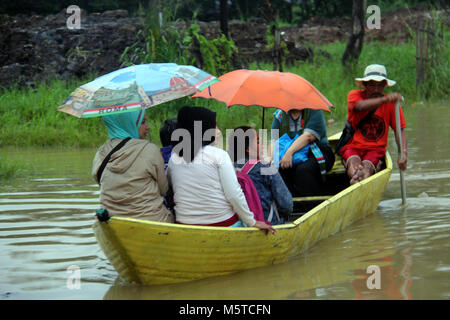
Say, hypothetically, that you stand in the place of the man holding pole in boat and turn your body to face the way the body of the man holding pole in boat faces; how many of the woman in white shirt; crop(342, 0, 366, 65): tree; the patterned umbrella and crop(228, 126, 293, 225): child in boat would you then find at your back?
1

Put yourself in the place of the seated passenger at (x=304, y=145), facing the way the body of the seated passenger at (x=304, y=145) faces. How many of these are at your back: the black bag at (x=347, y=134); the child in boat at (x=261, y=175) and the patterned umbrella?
1

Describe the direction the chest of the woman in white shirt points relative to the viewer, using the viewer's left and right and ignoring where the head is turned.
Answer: facing away from the viewer and to the right of the viewer

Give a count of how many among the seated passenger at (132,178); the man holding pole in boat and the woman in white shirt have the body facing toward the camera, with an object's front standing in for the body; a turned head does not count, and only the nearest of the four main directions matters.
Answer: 1

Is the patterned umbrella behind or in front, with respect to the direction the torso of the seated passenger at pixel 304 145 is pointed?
in front

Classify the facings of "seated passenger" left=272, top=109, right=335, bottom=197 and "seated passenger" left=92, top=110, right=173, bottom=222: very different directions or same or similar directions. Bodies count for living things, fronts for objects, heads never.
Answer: very different directions

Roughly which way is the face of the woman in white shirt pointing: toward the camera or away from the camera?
away from the camera

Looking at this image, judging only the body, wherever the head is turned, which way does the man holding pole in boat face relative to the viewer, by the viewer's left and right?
facing the viewer

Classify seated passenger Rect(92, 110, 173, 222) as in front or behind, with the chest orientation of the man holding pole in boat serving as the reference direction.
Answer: in front

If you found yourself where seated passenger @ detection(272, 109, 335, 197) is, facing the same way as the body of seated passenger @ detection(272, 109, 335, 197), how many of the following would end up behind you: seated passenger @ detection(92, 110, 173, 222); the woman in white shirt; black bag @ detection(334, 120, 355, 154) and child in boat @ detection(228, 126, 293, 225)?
1

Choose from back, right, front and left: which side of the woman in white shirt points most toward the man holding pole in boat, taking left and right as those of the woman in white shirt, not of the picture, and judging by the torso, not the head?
front

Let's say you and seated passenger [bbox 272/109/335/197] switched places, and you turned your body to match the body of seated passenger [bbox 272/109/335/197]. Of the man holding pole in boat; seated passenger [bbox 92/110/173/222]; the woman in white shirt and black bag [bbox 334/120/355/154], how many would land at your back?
2

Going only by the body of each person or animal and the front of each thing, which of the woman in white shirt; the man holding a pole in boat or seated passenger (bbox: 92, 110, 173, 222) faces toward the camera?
the man holding a pole in boat

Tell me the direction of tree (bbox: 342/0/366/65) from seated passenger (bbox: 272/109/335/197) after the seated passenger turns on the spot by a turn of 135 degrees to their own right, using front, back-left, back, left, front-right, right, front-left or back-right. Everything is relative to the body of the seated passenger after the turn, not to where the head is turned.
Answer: front
